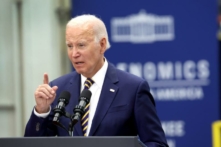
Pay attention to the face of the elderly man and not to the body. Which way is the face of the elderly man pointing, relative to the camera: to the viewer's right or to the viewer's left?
to the viewer's left

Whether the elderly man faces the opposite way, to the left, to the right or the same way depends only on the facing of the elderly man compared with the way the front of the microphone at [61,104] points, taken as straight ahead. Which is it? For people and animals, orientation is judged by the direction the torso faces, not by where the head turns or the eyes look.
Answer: the opposite way

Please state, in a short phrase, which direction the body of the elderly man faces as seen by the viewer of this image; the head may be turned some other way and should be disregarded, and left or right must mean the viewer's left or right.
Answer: facing the viewer and to the left of the viewer

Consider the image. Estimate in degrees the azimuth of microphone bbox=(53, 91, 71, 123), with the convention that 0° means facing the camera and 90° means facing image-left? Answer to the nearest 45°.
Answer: approximately 225°
